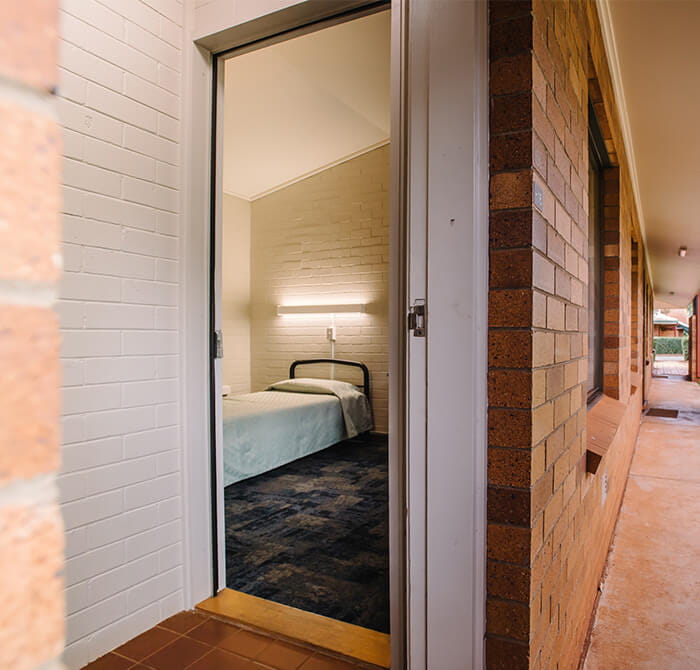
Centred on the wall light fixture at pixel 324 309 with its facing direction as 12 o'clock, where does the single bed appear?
The single bed is roughly at 11 o'clock from the wall light fixture.

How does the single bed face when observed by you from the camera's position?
facing the viewer and to the left of the viewer

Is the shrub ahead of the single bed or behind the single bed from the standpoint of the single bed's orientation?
behind

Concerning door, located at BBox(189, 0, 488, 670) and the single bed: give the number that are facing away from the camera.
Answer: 0

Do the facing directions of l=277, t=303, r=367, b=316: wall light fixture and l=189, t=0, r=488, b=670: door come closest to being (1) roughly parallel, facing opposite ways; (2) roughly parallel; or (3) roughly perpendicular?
roughly parallel

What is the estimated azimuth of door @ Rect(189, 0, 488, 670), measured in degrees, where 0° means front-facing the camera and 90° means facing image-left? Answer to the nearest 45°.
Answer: approximately 45°

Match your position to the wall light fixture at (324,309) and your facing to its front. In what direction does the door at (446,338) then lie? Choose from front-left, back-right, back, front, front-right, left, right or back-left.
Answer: front-left

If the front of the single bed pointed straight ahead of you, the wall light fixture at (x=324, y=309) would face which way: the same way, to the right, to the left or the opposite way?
the same way

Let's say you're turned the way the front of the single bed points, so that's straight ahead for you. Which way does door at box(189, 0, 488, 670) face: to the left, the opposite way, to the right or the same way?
the same way

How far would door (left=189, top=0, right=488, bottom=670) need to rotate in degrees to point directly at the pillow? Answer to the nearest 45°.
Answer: approximately 135° to its right

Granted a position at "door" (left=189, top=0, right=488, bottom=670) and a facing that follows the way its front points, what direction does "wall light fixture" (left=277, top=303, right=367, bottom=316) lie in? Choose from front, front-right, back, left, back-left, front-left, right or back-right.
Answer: back-right

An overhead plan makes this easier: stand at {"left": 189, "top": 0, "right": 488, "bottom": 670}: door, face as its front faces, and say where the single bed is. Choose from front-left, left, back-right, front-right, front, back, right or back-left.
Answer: back-right

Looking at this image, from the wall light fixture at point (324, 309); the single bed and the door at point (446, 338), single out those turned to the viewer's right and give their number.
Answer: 0
